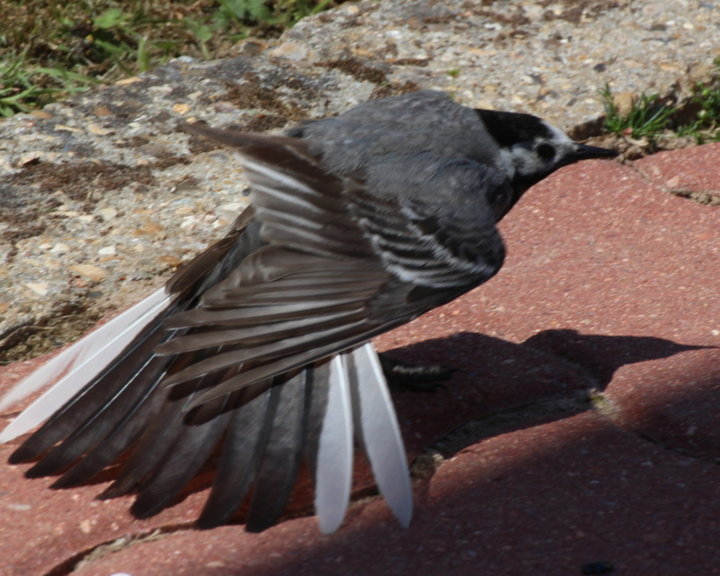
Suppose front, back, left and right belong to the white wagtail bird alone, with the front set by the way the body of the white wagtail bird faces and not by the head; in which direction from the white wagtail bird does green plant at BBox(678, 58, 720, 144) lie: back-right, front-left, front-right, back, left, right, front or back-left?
front-left

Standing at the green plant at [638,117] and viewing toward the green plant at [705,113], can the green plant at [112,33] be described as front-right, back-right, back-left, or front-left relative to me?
back-left

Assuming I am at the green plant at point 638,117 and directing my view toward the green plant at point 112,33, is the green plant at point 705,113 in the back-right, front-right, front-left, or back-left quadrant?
back-right

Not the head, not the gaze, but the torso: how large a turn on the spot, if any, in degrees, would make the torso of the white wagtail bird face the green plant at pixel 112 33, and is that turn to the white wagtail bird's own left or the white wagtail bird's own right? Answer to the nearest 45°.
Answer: approximately 90° to the white wagtail bird's own left

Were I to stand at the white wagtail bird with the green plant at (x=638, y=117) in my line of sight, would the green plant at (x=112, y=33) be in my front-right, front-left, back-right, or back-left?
front-left

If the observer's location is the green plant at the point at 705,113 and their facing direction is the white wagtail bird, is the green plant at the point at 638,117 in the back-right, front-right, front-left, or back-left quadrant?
front-right

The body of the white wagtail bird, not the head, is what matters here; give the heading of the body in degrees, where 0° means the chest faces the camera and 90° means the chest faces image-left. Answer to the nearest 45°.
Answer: approximately 270°
